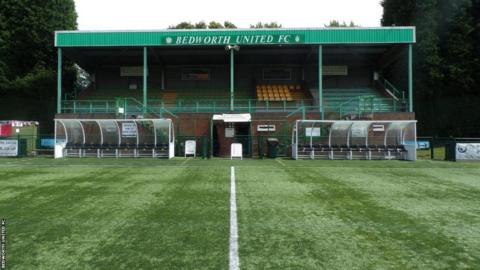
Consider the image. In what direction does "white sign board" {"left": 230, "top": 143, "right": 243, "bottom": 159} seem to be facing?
toward the camera

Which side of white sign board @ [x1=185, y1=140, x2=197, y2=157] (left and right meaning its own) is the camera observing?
front

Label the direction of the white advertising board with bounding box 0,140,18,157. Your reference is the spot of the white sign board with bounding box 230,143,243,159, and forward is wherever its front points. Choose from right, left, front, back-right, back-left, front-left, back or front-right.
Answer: right

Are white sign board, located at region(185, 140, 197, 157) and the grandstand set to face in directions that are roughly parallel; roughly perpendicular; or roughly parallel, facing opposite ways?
roughly parallel

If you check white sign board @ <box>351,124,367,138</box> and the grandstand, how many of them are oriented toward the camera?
2

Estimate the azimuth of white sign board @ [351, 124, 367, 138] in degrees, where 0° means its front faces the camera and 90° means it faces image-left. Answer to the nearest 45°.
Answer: approximately 0°

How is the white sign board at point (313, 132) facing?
toward the camera

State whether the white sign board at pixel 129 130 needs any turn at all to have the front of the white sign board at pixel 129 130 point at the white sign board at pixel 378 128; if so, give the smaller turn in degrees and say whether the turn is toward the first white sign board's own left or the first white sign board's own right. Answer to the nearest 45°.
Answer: approximately 90° to the first white sign board's own left

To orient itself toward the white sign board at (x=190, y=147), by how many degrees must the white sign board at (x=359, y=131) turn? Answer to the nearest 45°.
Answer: approximately 90° to its right

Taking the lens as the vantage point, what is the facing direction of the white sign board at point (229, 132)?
facing the viewer
